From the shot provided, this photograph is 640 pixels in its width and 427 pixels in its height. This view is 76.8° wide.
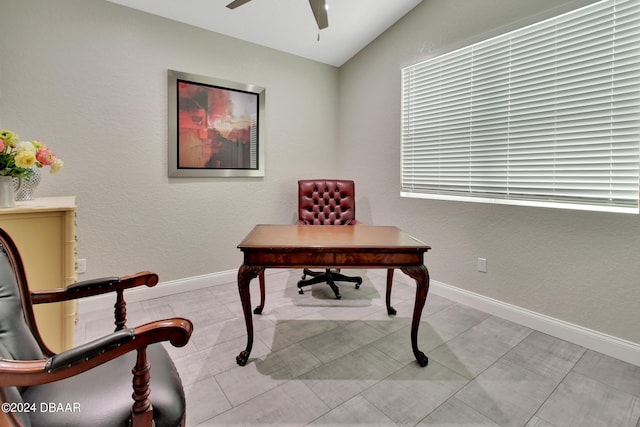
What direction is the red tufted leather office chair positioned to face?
toward the camera

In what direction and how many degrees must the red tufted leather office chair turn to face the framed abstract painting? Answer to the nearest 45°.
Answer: approximately 90° to its right

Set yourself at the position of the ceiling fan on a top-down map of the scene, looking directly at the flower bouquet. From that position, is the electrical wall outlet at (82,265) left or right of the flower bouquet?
right

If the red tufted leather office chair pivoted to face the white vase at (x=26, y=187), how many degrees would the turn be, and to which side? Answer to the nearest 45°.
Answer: approximately 45° to its right

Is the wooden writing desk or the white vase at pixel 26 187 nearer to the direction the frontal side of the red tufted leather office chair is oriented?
the wooden writing desk

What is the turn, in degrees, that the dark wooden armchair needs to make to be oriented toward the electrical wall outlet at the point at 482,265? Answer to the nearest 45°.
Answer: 0° — it already faces it

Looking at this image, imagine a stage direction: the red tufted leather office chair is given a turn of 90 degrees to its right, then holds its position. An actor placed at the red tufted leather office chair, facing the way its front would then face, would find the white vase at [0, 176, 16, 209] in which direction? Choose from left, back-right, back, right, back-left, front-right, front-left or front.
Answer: front-left

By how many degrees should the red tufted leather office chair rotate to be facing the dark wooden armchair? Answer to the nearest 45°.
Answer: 0° — it already faces it

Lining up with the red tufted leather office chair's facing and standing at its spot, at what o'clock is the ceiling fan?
The ceiling fan is roughly at 12 o'clock from the red tufted leather office chair.

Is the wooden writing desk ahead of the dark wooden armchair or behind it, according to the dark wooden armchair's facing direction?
ahead

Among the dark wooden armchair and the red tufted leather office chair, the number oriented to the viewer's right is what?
1

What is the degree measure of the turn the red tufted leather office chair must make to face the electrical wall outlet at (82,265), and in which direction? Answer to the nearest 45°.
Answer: approximately 45° to its right

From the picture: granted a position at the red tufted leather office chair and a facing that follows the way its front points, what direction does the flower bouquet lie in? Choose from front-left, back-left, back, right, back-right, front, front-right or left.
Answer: front-right

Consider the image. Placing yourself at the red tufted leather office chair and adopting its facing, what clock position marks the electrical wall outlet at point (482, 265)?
The electrical wall outlet is roughly at 10 o'clock from the red tufted leather office chair.

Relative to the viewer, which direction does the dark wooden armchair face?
to the viewer's right

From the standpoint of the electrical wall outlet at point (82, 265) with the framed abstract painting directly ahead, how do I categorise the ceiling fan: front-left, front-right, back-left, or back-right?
front-right

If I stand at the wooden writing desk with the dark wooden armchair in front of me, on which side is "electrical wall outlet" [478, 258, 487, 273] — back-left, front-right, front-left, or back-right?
back-left

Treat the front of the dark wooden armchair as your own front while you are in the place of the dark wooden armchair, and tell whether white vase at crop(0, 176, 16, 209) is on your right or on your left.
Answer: on your left

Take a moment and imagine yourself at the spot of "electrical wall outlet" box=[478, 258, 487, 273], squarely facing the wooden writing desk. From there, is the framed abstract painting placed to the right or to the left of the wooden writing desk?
right

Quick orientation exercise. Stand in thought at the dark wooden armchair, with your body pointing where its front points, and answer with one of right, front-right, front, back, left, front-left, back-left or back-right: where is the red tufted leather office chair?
front-left
